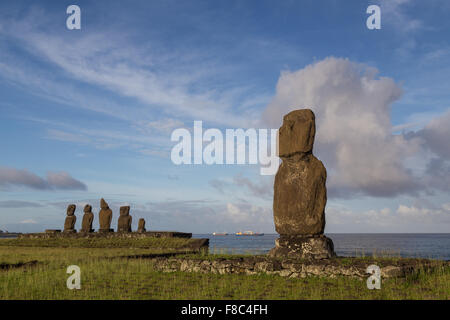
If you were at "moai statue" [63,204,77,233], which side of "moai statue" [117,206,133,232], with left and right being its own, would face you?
right

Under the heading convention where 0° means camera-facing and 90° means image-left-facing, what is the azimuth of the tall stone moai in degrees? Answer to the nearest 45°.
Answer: approximately 45°

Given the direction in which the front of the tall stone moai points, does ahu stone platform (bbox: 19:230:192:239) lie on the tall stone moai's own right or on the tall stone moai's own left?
on the tall stone moai's own right

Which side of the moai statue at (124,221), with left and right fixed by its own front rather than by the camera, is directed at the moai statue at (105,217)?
right

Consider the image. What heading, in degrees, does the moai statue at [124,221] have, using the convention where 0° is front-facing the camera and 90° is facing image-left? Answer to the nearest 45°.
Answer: approximately 45°

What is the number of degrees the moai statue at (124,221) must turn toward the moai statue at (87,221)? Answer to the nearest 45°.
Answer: approximately 90° to its right

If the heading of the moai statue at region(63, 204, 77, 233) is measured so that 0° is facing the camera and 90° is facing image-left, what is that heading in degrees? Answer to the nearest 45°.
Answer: approximately 45°
